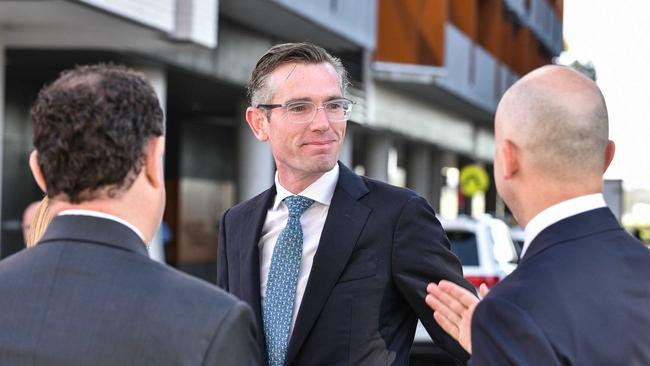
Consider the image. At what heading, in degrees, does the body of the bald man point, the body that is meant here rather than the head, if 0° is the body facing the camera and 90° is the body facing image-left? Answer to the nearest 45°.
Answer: approximately 135°

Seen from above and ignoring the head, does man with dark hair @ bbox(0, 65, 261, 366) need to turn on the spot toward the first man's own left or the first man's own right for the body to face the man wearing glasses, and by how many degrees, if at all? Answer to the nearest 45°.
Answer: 0° — they already face them

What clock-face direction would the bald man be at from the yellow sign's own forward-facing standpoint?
The bald man is roughly at 12 o'clock from the yellow sign.

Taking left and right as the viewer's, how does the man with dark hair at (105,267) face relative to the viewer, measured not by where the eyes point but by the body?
facing away from the viewer and to the right of the viewer

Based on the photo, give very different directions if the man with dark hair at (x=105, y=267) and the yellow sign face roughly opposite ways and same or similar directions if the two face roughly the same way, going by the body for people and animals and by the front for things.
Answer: very different directions

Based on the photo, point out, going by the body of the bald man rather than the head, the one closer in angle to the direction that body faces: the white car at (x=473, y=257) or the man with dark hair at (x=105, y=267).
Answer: the white car

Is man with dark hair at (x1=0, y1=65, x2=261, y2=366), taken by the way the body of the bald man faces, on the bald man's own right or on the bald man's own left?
on the bald man's own left

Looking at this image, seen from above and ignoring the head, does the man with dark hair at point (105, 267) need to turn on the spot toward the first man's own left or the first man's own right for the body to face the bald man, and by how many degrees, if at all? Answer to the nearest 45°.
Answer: approximately 45° to the first man's own right

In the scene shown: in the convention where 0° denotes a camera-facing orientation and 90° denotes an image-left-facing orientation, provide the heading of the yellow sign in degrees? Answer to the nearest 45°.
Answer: approximately 0°

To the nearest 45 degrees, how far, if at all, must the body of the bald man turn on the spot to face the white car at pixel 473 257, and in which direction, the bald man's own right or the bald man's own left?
approximately 45° to the bald man's own right

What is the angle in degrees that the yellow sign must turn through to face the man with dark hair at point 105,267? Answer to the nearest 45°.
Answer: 0° — it already faces them

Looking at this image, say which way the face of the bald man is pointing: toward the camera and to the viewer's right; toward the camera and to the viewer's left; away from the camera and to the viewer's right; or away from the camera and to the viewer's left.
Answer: away from the camera and to the viewer's left

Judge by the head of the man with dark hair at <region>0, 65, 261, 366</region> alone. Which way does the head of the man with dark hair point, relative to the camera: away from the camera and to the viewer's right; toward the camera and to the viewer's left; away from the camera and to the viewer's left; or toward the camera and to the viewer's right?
away from the camera and to the viewer's right

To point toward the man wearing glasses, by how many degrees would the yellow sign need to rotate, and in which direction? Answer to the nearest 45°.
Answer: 0° — it already faces them
